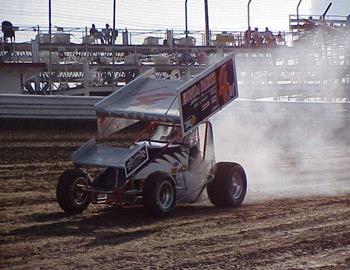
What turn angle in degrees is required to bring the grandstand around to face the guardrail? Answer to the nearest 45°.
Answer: approximately 45° to its right

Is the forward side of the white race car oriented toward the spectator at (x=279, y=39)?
no

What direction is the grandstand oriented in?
toward the camera

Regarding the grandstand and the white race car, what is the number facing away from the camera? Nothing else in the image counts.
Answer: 0

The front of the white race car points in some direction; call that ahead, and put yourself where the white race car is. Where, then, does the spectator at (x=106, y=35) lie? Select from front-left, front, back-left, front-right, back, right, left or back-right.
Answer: back-right

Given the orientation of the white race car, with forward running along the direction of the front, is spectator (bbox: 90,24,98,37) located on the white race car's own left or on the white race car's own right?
on the white race car's own right

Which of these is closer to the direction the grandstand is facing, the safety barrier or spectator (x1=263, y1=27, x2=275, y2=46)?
the safety barrier

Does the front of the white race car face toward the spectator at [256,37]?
no

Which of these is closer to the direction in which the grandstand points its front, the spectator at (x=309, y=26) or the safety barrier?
the safety barrier

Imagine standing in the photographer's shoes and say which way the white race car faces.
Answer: facing the viewer and to the left of the viewer
